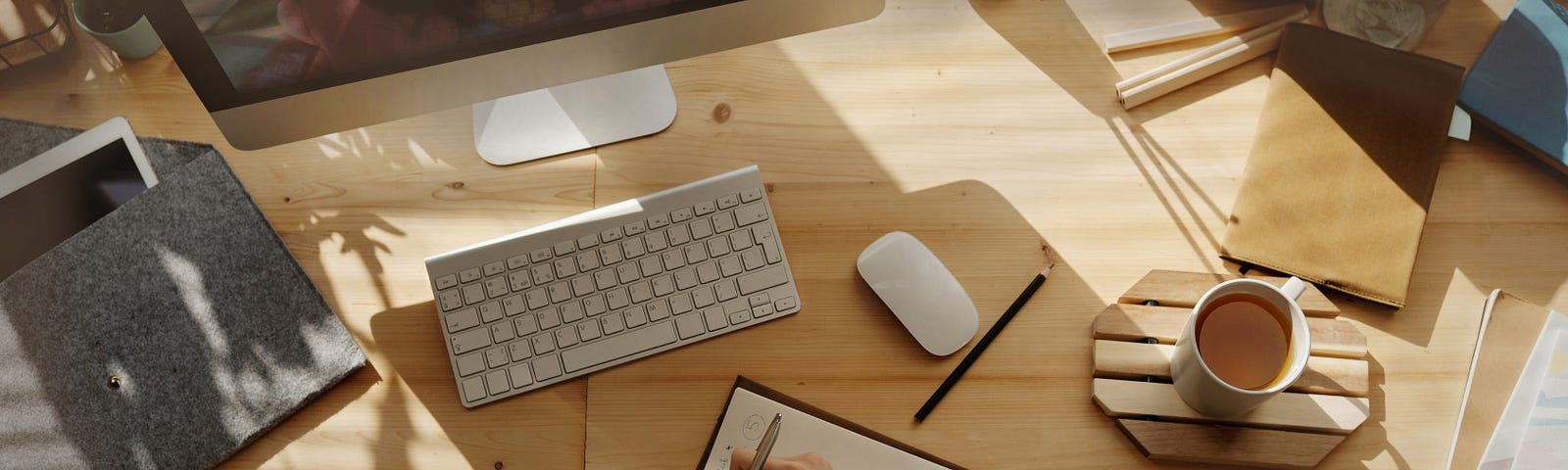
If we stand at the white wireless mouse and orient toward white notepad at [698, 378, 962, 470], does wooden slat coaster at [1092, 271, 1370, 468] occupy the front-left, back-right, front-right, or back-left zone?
back-left

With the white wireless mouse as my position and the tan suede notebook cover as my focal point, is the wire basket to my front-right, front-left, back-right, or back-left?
back-left

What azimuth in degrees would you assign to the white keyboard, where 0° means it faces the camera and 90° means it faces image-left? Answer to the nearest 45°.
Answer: approximately 0°

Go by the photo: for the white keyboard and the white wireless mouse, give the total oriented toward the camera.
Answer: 1

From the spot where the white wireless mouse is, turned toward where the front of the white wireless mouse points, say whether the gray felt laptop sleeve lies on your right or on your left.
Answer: on your left

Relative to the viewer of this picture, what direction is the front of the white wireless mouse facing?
facing away from the viewer and to the left of the viewer

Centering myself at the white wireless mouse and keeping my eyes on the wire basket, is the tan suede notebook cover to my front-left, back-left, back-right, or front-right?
back-right

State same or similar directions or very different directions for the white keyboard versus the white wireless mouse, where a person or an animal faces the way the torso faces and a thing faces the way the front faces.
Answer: very different directions

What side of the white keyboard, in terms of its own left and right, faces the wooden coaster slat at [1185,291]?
left
